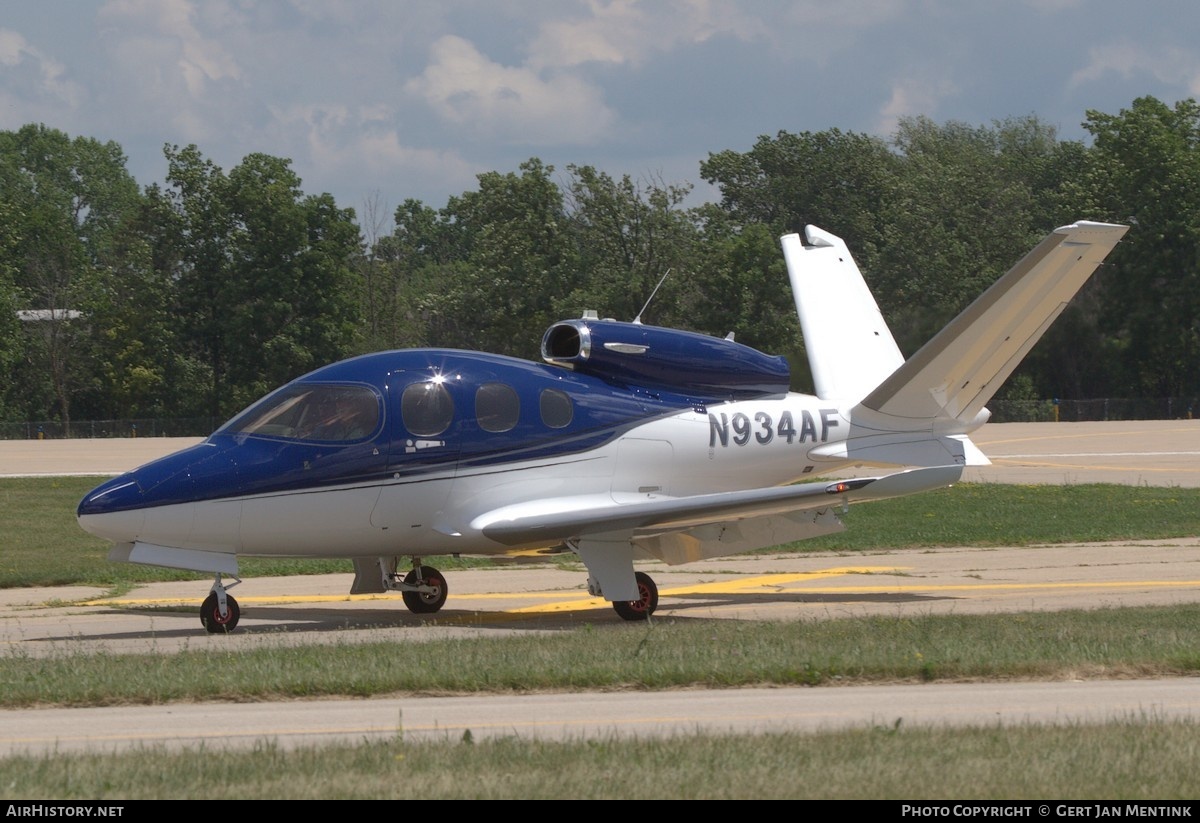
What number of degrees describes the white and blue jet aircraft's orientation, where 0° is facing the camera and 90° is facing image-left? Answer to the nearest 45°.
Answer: approximately 45°
